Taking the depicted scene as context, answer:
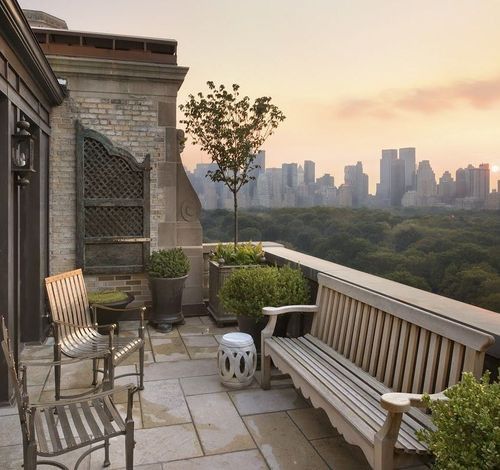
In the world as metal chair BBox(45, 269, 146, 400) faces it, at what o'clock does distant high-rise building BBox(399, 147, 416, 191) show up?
The distant high-rise building is roughly at 9 o'clock from the metal chair.

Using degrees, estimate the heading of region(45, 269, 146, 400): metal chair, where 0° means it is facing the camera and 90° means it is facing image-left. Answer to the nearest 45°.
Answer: approximately 315°

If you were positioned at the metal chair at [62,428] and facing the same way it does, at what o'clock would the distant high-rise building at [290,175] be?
The distant high-rise building is roughly at 10 o'clock from the metal chair.

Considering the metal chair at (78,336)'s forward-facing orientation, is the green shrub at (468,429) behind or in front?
in front

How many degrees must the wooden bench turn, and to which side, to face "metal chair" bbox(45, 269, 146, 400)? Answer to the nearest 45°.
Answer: approximately 45° to its right

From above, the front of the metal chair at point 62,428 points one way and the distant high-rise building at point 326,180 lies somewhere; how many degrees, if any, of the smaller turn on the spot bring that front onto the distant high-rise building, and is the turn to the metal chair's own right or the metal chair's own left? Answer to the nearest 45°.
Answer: approximately 45° to the metal chair's own left

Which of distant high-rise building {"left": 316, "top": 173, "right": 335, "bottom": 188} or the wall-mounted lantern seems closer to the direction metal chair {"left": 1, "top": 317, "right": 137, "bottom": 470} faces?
the distant high-rise building

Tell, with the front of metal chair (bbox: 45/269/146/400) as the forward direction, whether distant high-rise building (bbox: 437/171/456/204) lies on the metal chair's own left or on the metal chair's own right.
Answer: on the metal chair's own left

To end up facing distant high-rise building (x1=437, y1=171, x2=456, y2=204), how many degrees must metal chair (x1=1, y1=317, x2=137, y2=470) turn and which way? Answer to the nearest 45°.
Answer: approximately 45° to its left

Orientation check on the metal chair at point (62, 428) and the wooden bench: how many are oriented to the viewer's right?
1

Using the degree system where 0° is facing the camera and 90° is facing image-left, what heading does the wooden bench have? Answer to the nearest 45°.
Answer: approximately 45°

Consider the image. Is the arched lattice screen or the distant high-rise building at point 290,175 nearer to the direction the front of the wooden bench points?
the arched lattice screen

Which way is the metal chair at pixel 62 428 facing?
to the viewer's right

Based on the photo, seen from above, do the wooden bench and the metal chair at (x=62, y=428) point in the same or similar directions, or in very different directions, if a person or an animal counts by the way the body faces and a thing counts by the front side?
very different directions

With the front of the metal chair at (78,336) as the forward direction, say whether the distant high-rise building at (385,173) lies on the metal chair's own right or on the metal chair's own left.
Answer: on the metal chair's own left
